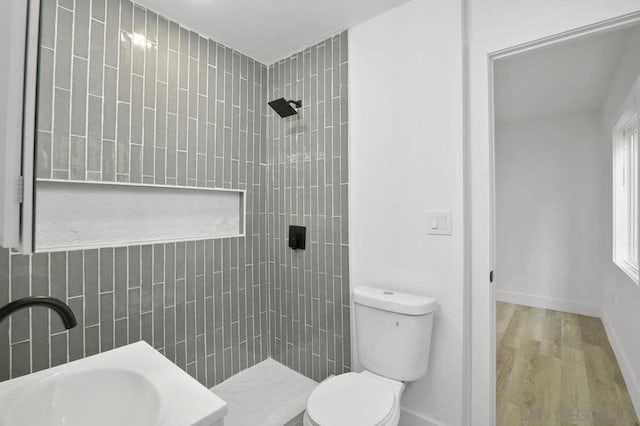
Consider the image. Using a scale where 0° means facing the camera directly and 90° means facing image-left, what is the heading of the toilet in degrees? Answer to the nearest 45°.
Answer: approximately 45°

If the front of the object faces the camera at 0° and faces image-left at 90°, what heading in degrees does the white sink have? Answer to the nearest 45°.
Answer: approximately 315°

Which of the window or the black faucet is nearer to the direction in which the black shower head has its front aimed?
the black faucet

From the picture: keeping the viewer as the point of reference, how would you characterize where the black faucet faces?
facing to the right of the viewer

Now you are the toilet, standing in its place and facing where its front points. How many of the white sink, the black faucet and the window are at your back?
1

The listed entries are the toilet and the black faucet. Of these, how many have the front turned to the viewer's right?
1

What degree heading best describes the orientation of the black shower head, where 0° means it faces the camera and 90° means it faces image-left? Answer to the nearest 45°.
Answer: approximately 45°

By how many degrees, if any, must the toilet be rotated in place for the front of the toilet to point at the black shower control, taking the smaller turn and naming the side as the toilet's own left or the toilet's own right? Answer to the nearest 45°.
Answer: approximately 90° to the toilet's own right

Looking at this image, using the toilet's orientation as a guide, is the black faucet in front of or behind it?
in front

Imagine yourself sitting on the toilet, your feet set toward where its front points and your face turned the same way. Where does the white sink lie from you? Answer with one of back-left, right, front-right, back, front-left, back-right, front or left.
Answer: front
